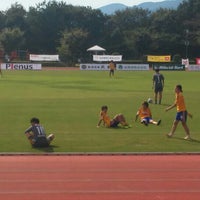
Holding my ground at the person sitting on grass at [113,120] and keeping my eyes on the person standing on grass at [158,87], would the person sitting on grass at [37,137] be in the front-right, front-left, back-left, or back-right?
back-left

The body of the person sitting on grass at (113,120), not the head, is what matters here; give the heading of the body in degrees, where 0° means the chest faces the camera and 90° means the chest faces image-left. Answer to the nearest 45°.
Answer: approximately 270°

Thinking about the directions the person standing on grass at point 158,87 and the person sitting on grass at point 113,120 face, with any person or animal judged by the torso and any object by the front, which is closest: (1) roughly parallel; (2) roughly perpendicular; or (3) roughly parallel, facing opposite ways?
roughly perpendicular

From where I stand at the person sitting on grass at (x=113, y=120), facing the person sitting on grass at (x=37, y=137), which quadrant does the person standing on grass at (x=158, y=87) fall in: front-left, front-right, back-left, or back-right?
back-right

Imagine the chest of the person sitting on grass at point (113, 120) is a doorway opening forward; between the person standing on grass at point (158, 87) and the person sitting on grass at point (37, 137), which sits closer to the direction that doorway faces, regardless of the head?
the person standing on grass
